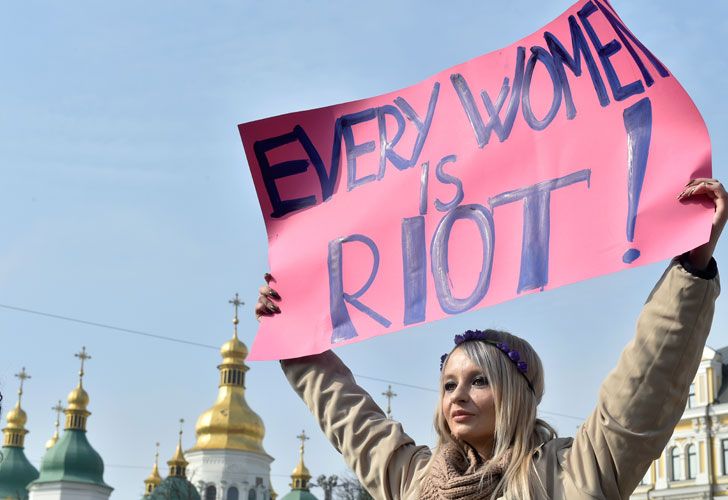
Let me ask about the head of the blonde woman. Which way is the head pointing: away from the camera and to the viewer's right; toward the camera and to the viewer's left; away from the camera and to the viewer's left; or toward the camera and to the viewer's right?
toward the camera and to the viewer's left

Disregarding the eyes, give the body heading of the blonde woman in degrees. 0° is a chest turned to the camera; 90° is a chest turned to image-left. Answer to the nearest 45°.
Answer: approximately 45°
